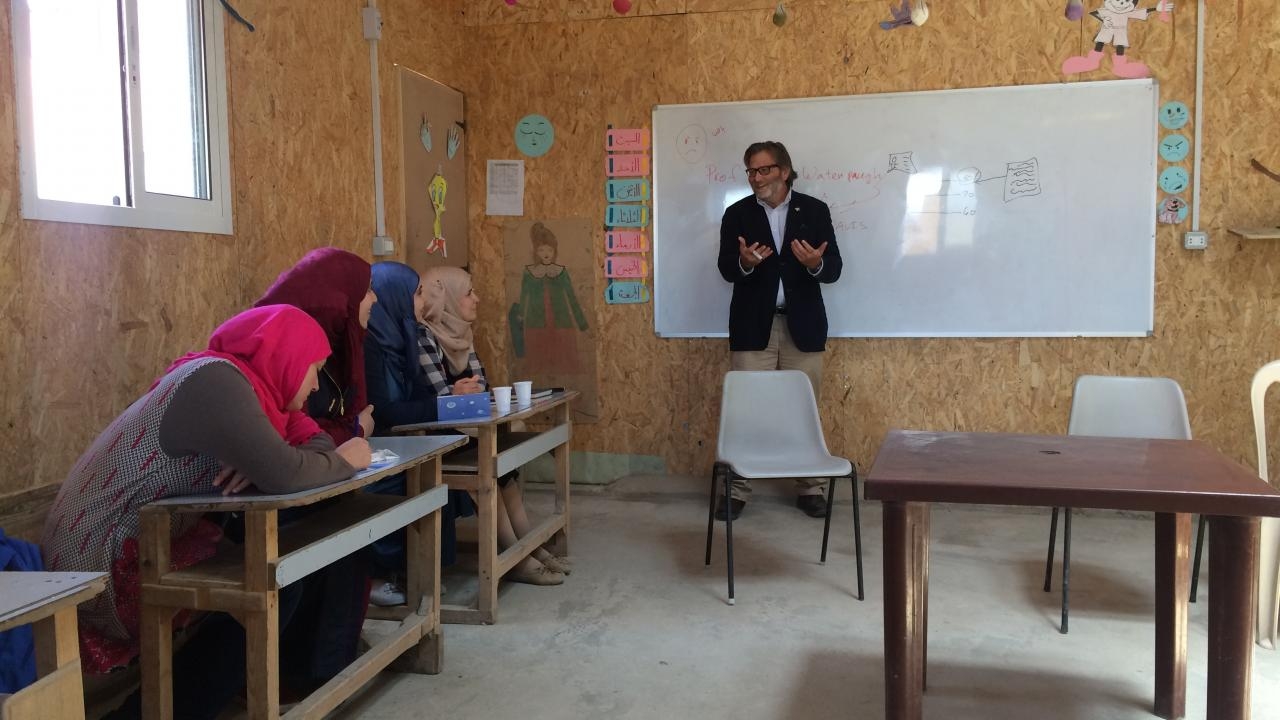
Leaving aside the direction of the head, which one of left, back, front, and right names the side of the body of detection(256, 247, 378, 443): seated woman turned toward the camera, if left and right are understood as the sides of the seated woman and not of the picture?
right

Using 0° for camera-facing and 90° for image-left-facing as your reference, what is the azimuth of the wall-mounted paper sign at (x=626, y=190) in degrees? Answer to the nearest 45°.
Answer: approximately 0°

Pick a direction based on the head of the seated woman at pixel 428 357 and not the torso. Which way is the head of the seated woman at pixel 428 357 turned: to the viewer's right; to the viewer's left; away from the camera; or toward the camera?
to the viewer's right

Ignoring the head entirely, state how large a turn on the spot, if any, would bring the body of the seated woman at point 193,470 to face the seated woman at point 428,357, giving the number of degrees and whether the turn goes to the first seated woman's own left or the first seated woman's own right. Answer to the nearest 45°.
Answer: approximately 45° to the first seated woman's own left

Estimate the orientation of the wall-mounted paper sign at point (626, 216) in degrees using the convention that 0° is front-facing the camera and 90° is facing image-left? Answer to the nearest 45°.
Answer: approximately 0°

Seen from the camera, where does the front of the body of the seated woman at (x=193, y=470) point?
to the viewer's right

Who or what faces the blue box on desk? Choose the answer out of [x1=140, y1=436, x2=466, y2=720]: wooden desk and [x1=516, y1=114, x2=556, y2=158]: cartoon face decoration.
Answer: the cartoon face decoration

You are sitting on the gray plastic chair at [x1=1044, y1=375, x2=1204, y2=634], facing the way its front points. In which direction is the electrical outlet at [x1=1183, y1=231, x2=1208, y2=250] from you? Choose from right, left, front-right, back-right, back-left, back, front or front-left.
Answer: back
